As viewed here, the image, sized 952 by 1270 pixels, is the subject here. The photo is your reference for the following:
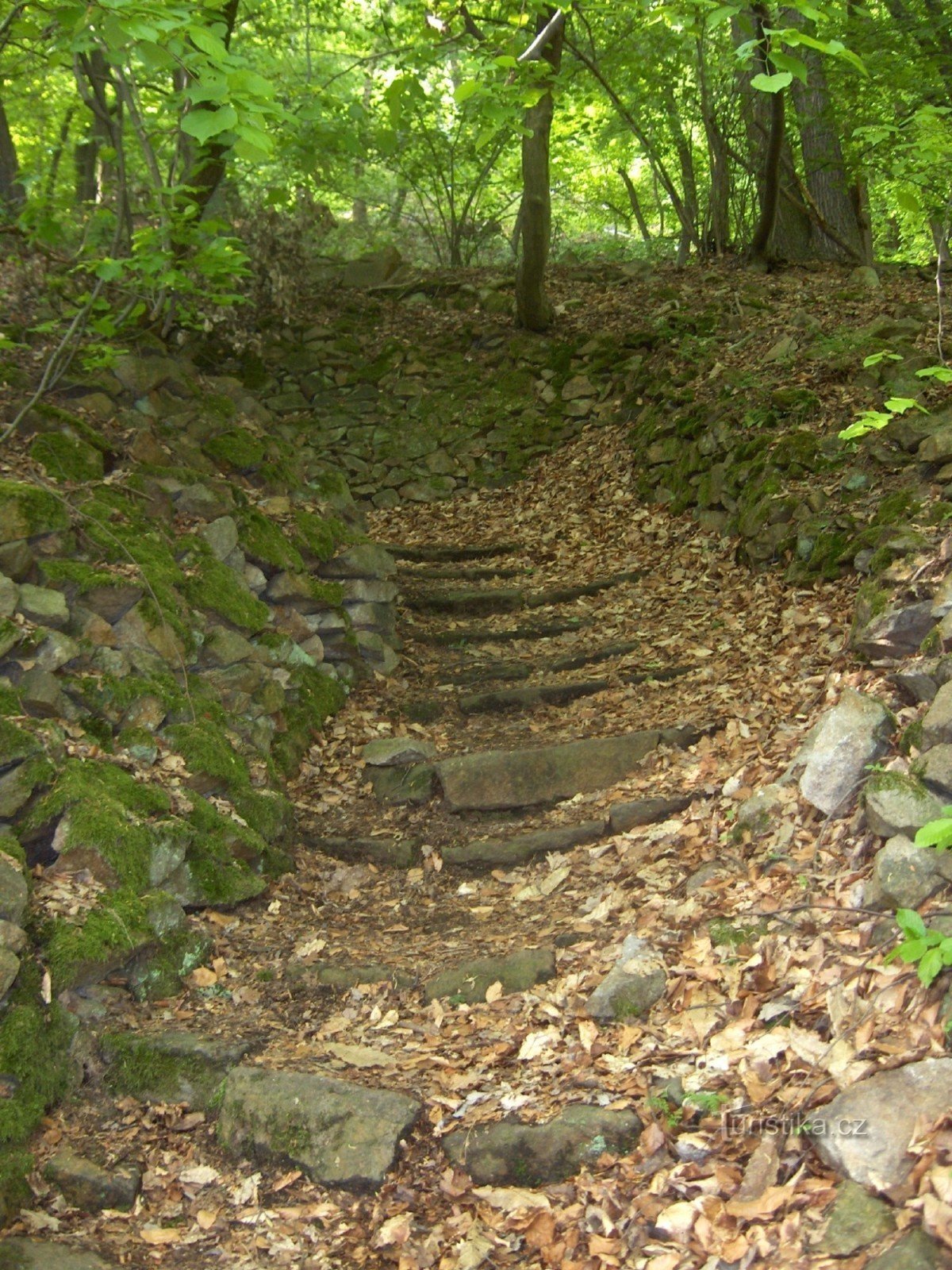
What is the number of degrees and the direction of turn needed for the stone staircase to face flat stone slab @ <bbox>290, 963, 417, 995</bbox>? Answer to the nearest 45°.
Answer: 0° — it already faces it

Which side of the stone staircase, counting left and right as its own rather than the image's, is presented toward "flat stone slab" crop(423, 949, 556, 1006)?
front

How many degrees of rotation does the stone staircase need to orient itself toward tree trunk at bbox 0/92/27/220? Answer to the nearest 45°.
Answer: approximately 135° to its right

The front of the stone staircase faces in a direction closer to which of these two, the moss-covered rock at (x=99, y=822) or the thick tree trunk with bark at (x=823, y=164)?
the moss-covered rock

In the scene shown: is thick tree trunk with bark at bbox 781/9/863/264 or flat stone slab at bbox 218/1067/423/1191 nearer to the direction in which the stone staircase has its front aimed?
the flat stone slab

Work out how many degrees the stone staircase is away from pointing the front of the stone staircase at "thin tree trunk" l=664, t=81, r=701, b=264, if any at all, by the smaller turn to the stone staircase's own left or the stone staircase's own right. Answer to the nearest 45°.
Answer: approximately 180°

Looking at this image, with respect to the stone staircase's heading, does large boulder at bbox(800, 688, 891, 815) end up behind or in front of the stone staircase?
in front

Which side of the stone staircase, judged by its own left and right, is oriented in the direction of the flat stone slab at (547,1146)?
front

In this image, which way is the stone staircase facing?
toward the camera

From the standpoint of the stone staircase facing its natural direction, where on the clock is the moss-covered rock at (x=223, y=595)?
The moss-covered rock is roughly at 3 o'clock from the stone staircase.

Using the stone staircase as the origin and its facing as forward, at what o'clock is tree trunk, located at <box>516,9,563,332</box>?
The tree trunk is roughly at 6 o'clock from the stone staircase.
